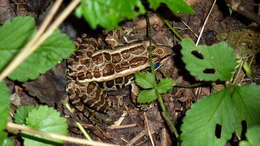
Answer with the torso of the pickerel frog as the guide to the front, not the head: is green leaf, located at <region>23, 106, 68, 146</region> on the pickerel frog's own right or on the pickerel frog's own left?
on the pickerel frog's own right

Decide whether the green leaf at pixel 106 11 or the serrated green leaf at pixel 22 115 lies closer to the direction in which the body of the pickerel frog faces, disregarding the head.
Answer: the green leaf

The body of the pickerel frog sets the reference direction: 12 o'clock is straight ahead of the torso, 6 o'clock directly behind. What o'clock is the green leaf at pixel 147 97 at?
The green leaf is roughly at 2 o'clock from the pickerel frog.

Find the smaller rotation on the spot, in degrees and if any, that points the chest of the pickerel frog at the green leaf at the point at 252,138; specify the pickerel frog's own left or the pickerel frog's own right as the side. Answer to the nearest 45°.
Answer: approximately 45° to the pickerel frog's own right

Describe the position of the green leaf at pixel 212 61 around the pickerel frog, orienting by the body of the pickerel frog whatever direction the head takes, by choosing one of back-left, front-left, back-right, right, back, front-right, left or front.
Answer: front-right

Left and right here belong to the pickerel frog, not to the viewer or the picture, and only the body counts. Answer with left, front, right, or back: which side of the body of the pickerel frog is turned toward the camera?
right
